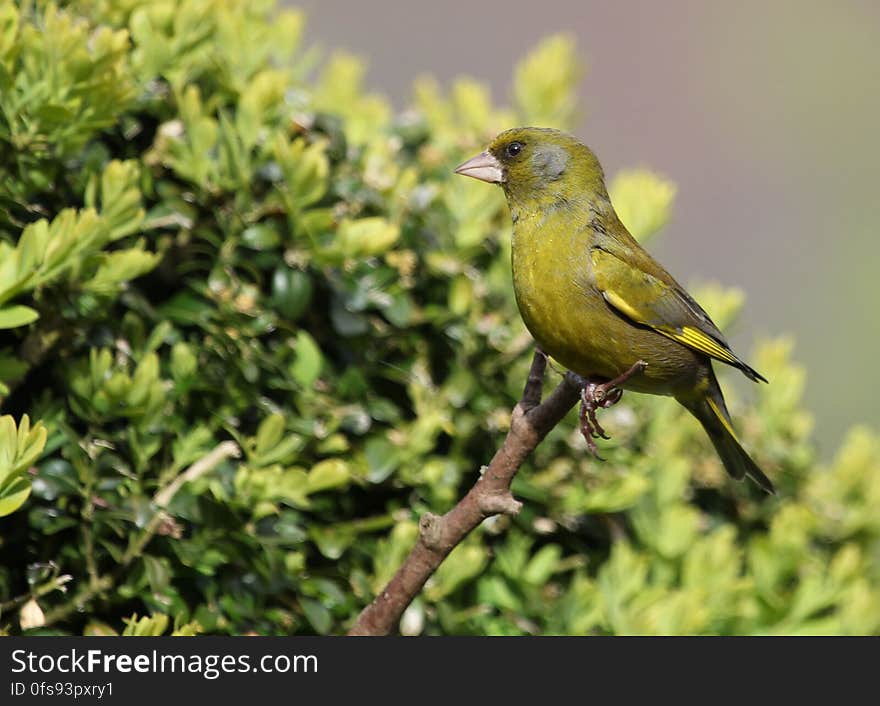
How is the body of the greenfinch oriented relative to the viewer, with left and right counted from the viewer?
facing to the left of the viewer
